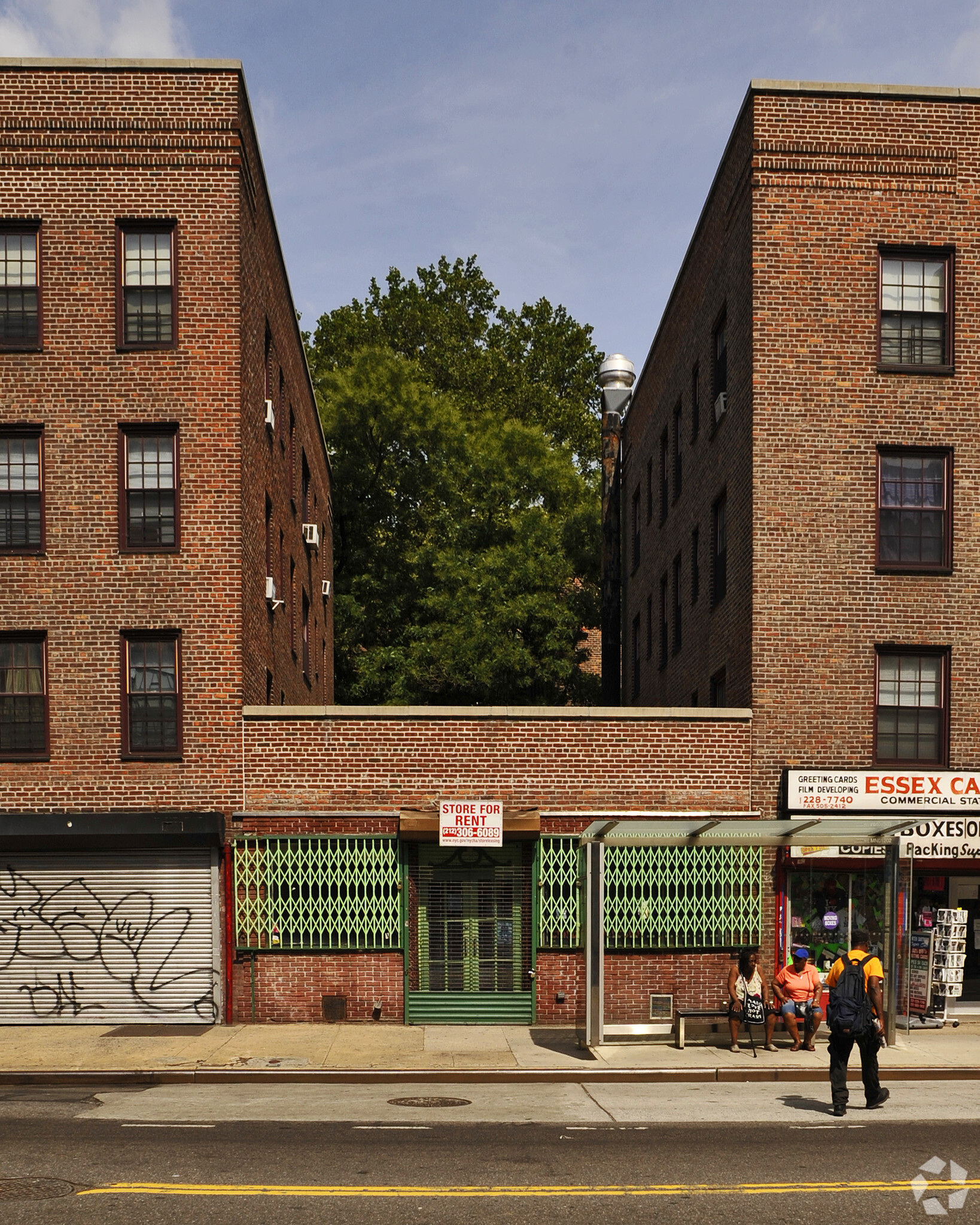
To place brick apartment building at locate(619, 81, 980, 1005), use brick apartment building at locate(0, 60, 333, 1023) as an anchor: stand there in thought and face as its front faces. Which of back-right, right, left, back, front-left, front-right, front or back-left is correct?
left

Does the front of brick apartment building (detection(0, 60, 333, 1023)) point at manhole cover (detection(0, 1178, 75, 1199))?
yes

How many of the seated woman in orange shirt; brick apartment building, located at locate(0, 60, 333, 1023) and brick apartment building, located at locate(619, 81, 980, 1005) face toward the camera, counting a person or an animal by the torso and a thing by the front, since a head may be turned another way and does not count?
3

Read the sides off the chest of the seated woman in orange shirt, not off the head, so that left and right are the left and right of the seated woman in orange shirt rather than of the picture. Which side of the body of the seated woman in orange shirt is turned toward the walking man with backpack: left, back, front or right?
front

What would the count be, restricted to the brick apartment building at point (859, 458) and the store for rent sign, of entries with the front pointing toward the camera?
2

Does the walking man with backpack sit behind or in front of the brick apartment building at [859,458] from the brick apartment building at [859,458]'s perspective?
in front

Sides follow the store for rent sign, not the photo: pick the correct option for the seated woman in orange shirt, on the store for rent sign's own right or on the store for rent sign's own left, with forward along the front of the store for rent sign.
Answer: on the store for rent sign's own left

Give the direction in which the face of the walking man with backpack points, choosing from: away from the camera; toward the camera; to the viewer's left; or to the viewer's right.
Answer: away from the camera

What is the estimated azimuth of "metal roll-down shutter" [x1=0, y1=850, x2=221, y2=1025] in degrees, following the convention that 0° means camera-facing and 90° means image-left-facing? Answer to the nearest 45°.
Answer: approximately 0°

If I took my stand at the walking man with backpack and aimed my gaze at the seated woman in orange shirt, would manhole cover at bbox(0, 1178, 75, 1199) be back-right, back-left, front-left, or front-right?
back-left

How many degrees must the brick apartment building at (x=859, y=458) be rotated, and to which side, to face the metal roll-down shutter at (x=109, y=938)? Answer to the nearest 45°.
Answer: approximately 90° to its right

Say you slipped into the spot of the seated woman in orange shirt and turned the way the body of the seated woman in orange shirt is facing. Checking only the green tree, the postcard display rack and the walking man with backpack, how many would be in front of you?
1
